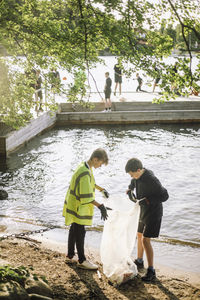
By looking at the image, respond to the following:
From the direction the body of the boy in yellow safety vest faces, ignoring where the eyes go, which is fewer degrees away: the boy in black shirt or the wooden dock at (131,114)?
the boy in black shirt

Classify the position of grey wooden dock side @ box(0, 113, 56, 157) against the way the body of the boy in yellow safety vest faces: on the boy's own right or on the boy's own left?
on the boy's own left

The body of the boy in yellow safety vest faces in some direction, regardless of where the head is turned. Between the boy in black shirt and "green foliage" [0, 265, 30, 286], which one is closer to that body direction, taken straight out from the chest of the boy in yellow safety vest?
the boy in black shirt

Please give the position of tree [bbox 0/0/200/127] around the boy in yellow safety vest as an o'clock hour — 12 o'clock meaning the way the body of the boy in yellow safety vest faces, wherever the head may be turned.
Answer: The tree is roughly at 9 o'clock from the boy in yellow safety vest.

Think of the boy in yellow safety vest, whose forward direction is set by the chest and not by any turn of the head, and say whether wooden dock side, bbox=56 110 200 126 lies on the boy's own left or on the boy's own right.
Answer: on the boy's own left

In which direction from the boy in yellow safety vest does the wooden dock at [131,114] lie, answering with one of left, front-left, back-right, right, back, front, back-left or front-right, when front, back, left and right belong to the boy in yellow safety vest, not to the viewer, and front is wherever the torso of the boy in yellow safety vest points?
left

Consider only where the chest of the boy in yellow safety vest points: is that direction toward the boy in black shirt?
yes

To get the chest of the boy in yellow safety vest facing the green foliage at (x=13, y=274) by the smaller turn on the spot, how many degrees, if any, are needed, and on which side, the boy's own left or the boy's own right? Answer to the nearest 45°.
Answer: approximately 135° to the boy's own right

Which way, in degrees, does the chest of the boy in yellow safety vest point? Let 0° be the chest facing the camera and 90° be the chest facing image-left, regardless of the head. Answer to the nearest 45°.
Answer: approximately 270°

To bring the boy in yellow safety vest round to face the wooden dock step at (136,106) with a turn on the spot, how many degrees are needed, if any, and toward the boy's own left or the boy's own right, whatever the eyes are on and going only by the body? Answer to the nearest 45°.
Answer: approximately 90° to the boy's own left

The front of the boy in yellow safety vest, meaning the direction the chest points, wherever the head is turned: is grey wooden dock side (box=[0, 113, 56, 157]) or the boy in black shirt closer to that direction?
the boy in black shirt

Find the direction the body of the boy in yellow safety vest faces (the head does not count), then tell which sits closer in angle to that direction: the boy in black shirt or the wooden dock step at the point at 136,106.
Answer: the boy in black shirt
